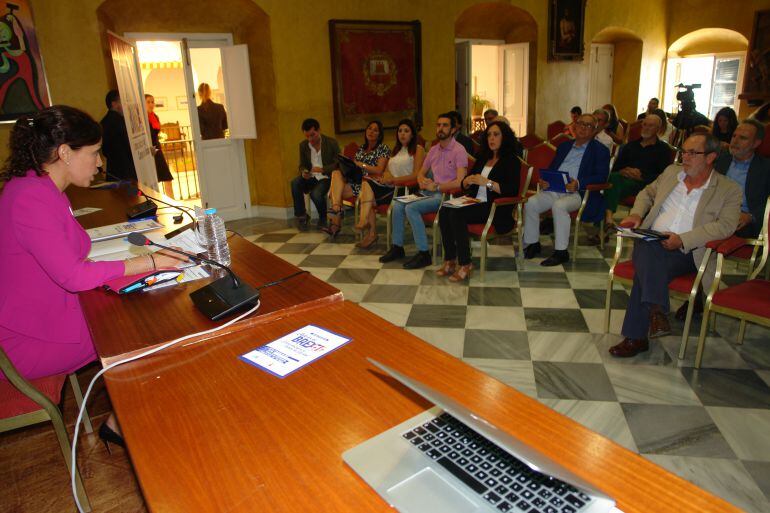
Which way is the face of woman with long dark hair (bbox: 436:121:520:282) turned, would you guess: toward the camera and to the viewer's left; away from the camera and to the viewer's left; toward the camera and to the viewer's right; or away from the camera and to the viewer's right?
toward the camera and to the viewer's left

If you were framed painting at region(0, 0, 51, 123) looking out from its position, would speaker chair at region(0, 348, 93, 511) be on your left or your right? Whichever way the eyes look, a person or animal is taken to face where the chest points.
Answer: on your right

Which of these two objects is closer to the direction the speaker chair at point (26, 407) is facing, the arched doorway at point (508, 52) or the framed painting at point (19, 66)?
the arched doorway

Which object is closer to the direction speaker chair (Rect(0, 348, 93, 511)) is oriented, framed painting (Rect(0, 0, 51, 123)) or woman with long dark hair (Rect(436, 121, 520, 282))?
the woman with long dark hair

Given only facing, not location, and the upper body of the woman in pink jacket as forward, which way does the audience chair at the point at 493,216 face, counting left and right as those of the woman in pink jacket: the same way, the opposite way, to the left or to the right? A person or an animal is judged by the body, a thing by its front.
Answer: the opposite way

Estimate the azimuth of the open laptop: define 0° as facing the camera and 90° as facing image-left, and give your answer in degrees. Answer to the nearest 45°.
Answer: approximately 45°

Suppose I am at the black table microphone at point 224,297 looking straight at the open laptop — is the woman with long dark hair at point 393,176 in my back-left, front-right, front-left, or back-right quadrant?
back-left

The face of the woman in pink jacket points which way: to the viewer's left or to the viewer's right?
to the viewer's right

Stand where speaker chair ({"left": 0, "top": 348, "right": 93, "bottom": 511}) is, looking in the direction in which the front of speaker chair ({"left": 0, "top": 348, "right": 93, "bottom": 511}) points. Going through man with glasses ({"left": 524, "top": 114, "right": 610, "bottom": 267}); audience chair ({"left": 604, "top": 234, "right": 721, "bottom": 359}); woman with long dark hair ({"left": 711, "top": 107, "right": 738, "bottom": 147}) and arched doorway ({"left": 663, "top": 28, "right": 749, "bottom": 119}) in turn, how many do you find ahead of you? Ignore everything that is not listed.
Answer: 4

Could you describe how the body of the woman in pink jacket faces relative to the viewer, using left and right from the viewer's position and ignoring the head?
facing to the right of the viewer

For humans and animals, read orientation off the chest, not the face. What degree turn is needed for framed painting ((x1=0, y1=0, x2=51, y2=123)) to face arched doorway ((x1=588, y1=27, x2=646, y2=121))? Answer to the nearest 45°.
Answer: approximately 45° to its left

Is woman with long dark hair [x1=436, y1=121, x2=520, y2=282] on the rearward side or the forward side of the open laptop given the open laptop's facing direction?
on the rearward side

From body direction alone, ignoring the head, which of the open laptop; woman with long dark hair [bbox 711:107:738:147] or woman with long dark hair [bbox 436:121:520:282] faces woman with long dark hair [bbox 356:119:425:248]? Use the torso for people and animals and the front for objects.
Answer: woman with long dark hair [bbox 711:107:738:147]

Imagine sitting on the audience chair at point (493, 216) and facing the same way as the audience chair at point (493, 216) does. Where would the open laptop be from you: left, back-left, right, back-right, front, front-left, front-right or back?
front-left

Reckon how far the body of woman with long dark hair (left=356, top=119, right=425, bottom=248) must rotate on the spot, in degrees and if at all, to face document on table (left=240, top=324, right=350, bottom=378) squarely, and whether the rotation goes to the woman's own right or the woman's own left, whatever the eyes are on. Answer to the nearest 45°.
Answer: approximately 45° to the woman's own left

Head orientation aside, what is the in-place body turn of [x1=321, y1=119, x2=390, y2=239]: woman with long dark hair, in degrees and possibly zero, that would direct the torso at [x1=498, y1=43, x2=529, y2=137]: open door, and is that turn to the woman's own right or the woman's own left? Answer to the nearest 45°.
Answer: approximately 180°
